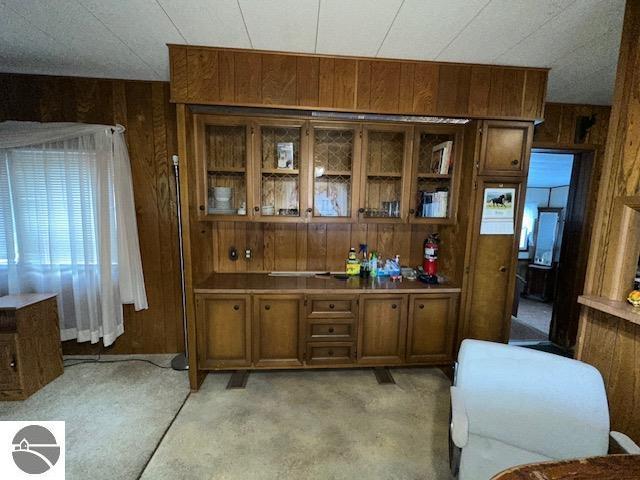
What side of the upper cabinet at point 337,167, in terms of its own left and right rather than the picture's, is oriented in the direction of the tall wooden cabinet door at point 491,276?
left

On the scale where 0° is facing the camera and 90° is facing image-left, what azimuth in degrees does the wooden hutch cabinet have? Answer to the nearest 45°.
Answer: approximately 0°

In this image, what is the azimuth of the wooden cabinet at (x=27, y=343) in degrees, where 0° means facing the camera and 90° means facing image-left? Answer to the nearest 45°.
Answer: approximately 45°

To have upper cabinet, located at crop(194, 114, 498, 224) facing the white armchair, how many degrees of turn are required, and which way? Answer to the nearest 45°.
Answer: approximately 45° to its left

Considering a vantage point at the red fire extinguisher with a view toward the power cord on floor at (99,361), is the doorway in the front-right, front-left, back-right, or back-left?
back-right

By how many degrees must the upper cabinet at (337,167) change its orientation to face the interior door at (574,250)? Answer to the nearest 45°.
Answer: approximately 90° to its left

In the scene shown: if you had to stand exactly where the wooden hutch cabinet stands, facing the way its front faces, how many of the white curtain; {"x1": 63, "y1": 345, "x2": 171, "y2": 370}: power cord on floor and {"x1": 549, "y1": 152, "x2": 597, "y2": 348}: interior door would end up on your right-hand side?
2

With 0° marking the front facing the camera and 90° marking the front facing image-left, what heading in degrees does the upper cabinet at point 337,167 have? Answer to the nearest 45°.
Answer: approximately 0°

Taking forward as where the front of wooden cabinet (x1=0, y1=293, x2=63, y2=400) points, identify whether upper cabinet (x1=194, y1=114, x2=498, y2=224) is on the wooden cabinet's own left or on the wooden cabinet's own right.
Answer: on the wooden cabinet's own left

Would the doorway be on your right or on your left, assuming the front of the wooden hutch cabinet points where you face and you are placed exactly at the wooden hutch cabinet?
on your left
